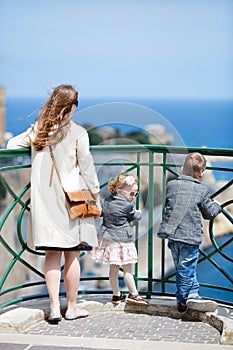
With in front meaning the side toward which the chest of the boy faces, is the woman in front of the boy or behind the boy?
behind

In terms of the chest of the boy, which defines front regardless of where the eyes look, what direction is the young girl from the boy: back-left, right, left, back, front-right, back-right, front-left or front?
back-left

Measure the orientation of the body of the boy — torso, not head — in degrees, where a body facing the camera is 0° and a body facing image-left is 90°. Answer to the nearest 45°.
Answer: approximately 225°

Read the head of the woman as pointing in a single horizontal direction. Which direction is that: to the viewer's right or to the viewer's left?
to the viewer's right

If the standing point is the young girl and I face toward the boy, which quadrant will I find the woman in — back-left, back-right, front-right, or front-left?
back-right
